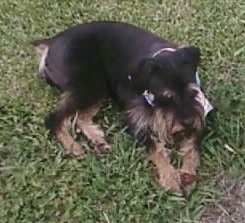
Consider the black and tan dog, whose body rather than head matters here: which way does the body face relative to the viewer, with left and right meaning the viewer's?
facing the viewer and to the right of the viewer
